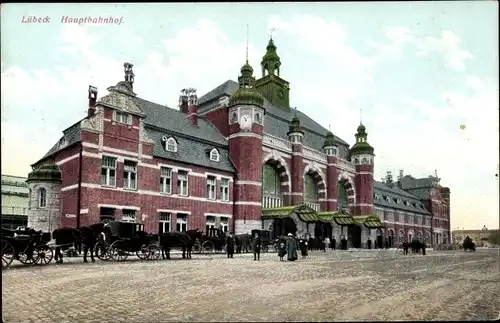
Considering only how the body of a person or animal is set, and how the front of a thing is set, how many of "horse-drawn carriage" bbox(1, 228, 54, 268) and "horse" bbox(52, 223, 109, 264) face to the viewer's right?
2

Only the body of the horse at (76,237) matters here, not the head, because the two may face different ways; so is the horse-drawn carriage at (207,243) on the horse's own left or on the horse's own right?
on the horse's own left

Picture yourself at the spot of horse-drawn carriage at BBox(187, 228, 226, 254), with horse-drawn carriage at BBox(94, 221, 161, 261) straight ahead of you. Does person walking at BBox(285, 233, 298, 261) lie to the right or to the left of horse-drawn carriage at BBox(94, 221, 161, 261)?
left

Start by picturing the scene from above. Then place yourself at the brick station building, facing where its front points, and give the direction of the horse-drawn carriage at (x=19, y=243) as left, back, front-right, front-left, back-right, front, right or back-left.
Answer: front-right

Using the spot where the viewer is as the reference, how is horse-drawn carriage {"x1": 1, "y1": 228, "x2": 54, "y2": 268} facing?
facing to the right of the viewer

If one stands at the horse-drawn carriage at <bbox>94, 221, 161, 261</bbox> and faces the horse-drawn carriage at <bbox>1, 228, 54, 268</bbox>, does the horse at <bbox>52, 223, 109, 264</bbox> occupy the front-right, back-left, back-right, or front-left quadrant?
front-right

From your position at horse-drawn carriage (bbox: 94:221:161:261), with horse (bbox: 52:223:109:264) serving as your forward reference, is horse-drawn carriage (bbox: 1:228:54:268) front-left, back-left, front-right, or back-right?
front-left

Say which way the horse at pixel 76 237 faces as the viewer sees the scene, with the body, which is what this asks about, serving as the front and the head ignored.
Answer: to the viewer's right

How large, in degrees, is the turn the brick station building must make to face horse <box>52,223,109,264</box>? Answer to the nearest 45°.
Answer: approximately 45° to its right

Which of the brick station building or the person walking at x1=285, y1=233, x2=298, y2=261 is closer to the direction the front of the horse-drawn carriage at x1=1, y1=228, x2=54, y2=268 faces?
the person walking

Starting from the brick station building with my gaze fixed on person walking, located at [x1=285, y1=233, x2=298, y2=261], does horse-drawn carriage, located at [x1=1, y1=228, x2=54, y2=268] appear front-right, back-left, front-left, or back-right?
front-right

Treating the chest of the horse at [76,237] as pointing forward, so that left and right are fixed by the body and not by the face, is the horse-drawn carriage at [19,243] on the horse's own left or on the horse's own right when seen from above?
on the horse's own right

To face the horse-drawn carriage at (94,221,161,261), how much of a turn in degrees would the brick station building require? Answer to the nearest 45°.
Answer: approximately 45° to its right

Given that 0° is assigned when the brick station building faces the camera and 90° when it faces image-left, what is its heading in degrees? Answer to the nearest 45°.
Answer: approximately 315°
